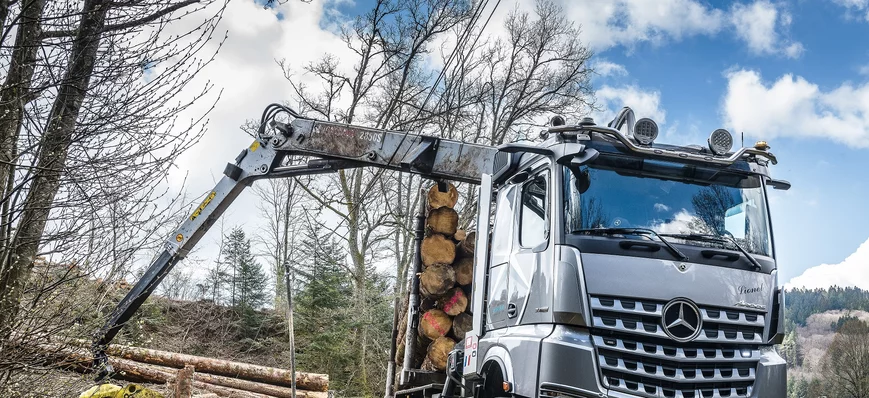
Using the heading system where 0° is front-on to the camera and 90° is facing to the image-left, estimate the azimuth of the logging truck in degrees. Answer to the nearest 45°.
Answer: approximately 315°

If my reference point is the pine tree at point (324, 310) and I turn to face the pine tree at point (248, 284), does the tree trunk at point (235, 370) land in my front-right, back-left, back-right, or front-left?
back-left

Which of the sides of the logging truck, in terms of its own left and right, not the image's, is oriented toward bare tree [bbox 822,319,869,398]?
left

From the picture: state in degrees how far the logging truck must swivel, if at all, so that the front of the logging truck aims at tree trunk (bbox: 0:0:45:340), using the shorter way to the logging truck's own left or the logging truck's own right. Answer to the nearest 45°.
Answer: approximately 135° to the logging truck's own right

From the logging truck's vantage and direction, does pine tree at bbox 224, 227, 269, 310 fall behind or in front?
behind
